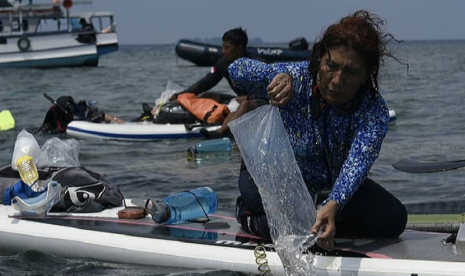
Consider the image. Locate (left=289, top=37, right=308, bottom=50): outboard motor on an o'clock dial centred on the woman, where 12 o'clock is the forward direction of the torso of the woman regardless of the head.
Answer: The outboard motor is roughly at 6 o'clock from the woman.

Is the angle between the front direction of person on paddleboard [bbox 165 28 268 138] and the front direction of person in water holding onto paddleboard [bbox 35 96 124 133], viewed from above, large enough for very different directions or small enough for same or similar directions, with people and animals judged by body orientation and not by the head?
very different directions

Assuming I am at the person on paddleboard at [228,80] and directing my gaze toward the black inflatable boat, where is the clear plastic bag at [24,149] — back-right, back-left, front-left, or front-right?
back-left

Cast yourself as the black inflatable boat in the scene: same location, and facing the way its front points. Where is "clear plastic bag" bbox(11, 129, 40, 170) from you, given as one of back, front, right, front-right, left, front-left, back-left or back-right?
left

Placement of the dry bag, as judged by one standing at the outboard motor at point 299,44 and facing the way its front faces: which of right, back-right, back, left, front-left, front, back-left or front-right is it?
left

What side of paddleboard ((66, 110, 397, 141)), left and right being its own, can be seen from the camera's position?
left

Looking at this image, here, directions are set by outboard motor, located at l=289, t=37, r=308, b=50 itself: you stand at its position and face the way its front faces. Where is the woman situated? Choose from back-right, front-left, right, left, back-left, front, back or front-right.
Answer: left

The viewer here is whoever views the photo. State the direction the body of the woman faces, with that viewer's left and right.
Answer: facing the viewer

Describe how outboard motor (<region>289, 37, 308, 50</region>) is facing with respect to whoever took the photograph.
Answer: facing to the left of the viewer

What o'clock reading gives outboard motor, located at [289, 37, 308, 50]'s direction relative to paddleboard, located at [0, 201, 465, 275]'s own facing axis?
The outboard motor is roughly at 3 o'clock from the paddleboard.

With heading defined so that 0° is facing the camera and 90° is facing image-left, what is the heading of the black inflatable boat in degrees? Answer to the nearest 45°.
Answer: approximately 90°

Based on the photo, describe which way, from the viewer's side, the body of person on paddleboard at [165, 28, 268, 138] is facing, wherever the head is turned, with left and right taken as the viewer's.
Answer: facing to the left of the viewer

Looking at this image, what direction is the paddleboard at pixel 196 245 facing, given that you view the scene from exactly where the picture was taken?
facing to the left of the viewer

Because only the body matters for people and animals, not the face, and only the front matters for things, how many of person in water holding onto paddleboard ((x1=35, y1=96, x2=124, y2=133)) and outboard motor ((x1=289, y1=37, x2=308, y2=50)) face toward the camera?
0

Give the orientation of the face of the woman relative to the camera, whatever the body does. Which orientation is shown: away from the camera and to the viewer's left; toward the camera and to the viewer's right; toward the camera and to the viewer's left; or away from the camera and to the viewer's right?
toward the camera and to the viewer's left
